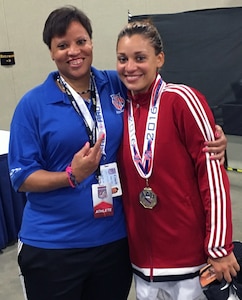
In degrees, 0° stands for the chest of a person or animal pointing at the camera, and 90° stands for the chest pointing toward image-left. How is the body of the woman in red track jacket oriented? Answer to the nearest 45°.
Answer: approximately 45°
